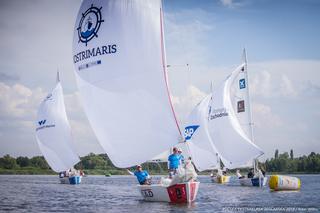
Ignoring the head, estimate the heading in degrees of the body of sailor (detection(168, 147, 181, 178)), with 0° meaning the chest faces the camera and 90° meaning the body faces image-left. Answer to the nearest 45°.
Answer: approximately 0°

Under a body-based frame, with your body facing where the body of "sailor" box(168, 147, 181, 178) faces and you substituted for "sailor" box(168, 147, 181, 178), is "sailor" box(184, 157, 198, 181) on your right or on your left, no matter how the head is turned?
on your left

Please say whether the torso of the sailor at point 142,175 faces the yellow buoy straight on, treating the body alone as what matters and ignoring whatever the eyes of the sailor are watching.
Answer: no

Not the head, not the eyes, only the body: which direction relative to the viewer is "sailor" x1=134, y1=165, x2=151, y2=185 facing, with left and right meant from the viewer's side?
facing the viewer and to the right of the viewer
